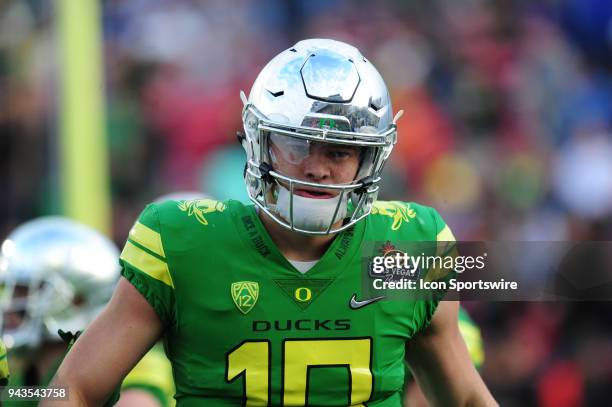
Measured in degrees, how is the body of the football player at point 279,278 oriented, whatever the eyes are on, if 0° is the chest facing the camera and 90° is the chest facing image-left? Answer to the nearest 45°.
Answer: approximately 0°

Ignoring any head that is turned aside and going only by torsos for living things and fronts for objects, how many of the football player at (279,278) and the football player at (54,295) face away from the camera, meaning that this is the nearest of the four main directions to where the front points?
0

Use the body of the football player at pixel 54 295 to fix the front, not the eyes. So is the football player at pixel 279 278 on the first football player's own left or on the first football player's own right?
on the first football player's own left

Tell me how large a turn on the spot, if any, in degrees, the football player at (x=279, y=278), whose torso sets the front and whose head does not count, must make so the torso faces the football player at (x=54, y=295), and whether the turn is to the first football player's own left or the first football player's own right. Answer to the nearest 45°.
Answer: approximately 135° to the first football player's own right
